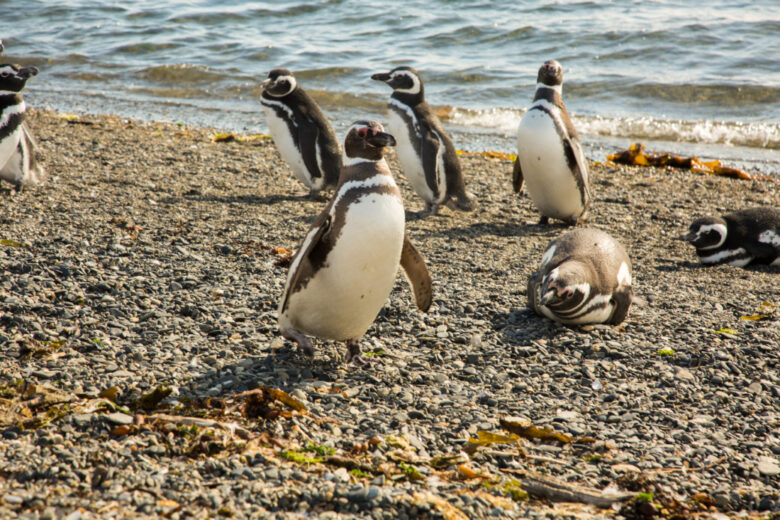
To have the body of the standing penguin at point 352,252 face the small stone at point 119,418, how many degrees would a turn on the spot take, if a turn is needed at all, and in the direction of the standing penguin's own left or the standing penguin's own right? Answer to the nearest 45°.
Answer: approximately 90° to the standing penguin's own right

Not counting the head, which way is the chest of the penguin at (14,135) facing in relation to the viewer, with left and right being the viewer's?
facing the viewer and to the right of the viewer

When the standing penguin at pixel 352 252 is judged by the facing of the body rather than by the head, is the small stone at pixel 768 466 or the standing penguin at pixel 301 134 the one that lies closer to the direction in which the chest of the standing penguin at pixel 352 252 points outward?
the small stone

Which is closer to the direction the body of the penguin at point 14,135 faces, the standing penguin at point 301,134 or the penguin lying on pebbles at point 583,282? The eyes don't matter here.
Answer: the penguin lying on pebbles

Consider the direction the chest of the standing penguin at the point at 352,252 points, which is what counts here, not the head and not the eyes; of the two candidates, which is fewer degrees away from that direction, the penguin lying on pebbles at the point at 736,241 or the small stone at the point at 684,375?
the small stone

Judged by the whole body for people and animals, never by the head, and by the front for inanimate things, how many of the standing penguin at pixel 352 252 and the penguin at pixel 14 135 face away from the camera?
0

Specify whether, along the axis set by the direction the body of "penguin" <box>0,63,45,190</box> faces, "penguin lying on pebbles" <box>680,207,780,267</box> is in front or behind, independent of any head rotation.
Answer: in front

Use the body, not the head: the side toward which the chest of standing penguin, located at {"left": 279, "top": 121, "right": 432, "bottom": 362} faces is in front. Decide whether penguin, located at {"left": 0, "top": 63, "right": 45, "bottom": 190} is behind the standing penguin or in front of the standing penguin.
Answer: behind

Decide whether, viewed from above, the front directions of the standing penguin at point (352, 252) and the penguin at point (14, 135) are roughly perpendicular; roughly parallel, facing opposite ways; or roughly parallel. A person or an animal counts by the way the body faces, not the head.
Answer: roughly parallel

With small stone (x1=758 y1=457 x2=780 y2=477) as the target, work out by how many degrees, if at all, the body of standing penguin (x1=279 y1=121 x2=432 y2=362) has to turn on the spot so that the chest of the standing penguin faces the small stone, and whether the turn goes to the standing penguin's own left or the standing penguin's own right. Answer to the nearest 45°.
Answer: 0° — it already faces it
